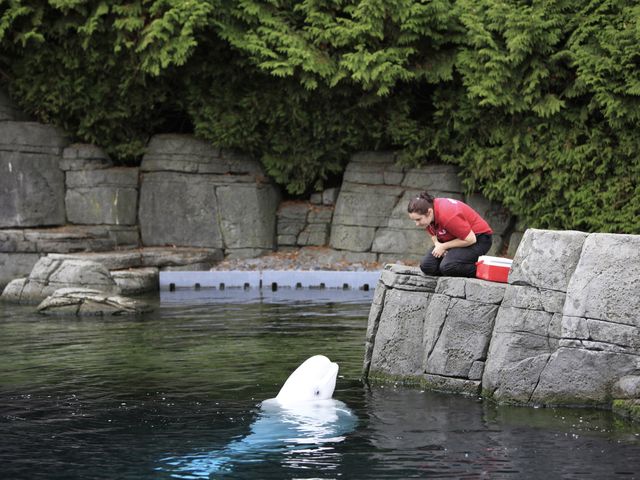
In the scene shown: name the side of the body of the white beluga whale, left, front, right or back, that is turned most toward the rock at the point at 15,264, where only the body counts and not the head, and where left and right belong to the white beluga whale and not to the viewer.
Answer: left

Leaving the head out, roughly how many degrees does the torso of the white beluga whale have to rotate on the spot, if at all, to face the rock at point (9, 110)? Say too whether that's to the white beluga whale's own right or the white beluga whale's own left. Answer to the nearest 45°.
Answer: approximately 90° to the white beluga whale's own left

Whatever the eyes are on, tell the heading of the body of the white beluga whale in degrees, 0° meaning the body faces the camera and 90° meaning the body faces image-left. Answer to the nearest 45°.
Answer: approximately 270°

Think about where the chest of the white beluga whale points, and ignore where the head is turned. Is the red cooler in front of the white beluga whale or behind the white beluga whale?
in front

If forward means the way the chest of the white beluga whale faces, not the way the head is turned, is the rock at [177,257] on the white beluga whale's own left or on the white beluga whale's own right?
on the white beluga whale's own left

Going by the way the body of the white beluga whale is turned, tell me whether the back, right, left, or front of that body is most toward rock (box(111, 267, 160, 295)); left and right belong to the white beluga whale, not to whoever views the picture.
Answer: left

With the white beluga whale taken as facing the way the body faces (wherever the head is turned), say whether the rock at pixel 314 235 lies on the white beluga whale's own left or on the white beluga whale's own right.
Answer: on the white beluga whale's own left
